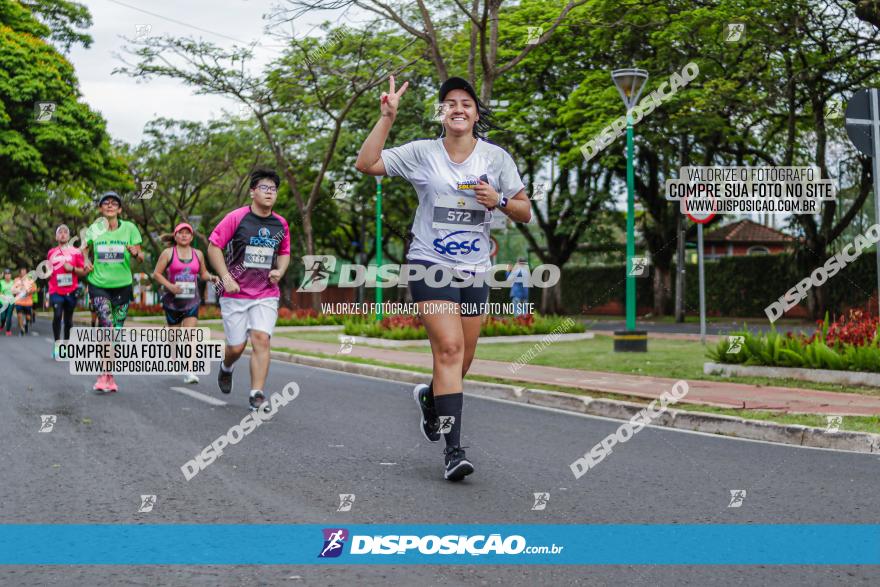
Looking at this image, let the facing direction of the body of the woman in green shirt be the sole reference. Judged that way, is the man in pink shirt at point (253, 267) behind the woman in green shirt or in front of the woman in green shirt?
in front

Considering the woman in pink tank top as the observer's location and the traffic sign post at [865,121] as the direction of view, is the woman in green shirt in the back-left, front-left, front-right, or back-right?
back-right

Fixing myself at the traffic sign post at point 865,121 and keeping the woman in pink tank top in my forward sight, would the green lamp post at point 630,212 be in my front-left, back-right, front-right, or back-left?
front-right

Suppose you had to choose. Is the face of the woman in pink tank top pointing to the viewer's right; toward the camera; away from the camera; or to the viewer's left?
toward the camera

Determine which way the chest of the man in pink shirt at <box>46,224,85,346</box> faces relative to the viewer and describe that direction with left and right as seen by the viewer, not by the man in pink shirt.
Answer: facing the viewer

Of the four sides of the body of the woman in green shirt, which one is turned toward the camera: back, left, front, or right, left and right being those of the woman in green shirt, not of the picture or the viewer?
front

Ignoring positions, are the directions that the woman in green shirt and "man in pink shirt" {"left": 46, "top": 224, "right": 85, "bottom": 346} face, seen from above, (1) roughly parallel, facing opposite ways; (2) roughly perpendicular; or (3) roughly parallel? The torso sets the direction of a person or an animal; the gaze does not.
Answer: roughly parallel

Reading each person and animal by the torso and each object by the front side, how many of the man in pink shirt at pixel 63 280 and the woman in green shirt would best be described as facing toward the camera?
2

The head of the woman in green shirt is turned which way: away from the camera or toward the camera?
toward the camera

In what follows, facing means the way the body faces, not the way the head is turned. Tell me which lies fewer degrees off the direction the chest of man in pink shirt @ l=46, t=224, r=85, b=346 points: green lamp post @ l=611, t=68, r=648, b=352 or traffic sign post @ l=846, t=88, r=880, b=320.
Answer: the traffic sign post

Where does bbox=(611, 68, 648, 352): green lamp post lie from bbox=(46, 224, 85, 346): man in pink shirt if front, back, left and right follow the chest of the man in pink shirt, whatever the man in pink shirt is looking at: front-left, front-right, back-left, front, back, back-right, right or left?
left

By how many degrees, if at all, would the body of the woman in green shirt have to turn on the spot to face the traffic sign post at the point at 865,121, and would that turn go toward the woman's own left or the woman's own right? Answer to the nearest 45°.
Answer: approximately 45° to the woman's own left

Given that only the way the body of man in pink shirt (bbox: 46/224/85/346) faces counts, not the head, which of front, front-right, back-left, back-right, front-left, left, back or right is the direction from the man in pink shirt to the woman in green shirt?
front
